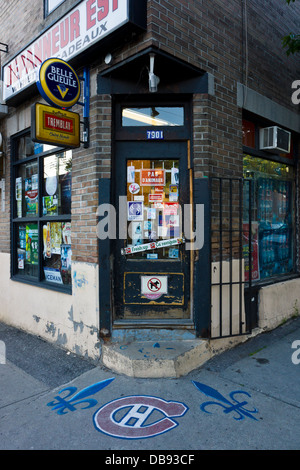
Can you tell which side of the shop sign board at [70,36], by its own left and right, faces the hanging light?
left

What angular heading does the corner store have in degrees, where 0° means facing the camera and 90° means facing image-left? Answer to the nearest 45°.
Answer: approximately 0°

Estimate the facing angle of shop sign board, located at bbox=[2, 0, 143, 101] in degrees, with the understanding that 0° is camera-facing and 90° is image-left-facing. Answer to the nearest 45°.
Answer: approximately 45°
